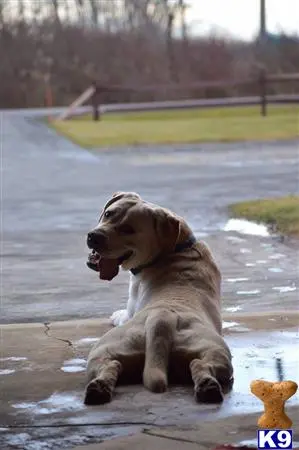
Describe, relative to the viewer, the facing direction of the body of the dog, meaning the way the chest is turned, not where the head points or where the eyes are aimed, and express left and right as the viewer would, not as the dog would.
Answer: facing away from the viewer

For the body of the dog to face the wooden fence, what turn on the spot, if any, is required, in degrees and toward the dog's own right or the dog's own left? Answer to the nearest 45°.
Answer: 0° — it already faces it
